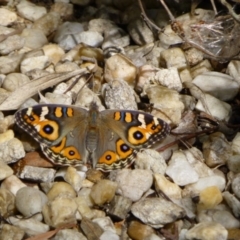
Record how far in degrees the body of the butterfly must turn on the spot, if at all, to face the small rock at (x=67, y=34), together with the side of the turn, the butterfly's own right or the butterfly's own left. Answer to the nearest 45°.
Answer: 0° — it already faces it

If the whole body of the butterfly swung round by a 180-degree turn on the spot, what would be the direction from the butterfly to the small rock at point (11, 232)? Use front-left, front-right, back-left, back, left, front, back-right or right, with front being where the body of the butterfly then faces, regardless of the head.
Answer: front-right

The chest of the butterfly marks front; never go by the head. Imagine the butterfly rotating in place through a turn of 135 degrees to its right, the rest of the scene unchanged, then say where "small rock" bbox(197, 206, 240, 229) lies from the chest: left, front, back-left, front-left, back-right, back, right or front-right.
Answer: front

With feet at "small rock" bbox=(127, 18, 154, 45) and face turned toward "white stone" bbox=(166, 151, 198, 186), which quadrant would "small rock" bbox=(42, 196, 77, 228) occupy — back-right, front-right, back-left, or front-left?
front-right

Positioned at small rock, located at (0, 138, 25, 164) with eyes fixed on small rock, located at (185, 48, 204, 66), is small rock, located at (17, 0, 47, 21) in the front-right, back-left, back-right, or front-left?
front-left

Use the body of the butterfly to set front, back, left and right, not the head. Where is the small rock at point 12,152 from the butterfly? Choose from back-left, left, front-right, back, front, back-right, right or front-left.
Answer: left

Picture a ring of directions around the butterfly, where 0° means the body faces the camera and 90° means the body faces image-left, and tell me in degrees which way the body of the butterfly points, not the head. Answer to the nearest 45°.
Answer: approximately 180°

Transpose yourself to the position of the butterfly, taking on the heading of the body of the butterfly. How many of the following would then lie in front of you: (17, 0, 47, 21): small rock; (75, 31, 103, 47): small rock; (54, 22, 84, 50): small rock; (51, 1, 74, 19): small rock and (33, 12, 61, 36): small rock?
5

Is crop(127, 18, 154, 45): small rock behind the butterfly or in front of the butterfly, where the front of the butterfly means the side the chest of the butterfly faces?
in front

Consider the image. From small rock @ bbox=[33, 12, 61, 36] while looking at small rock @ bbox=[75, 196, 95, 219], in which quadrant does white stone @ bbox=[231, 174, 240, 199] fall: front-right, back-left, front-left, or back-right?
front-left

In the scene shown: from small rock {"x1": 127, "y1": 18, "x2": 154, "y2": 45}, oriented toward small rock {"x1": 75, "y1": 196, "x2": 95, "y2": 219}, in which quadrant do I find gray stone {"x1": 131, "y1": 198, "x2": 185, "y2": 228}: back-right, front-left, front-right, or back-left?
front-left

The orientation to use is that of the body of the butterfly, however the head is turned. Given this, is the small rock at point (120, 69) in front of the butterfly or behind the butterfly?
in front

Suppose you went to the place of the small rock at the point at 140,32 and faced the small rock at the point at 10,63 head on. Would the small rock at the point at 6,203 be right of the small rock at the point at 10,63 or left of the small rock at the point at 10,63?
left

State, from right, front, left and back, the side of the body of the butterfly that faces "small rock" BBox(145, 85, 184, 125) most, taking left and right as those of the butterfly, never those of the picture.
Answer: right

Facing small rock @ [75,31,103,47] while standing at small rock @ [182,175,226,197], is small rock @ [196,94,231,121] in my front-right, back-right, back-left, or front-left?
front-right

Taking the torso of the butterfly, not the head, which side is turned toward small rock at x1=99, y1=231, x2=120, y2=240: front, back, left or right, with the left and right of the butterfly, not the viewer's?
back

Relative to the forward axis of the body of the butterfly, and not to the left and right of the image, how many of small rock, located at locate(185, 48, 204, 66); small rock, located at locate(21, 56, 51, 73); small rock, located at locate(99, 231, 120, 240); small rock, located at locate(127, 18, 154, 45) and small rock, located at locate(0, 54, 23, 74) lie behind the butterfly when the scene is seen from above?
1

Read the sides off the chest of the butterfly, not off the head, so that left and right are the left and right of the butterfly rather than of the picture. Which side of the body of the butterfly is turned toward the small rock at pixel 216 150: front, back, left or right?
right

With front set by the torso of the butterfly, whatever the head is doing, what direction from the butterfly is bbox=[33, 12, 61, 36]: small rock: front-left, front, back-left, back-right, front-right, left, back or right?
front
